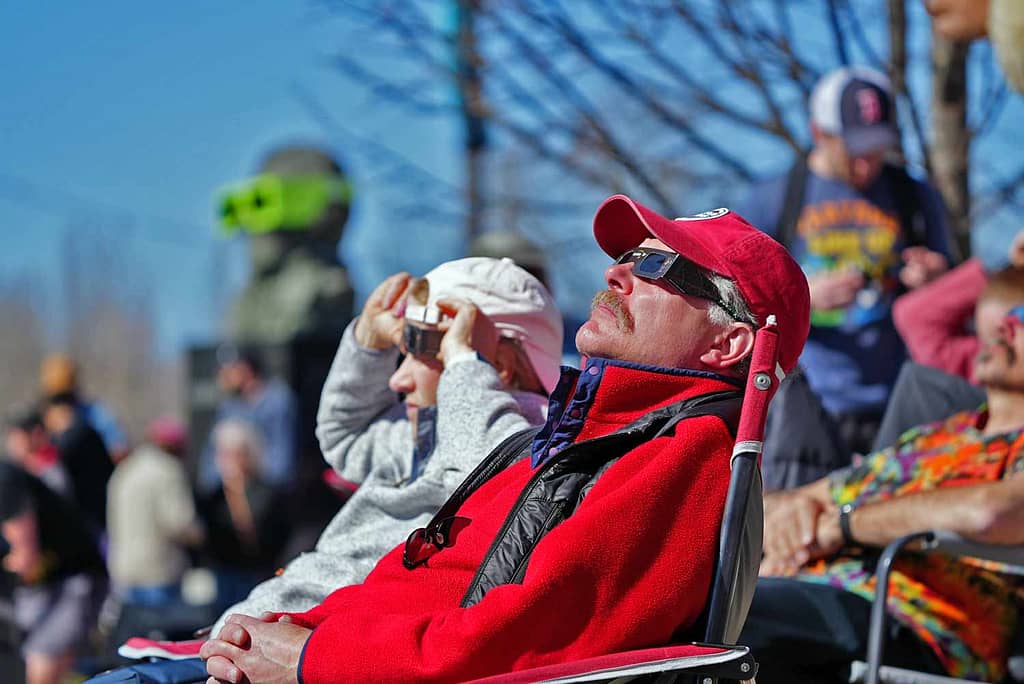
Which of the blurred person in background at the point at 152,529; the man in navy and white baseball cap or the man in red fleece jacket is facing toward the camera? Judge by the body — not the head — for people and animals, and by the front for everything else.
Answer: the man in navy and white baseball cap

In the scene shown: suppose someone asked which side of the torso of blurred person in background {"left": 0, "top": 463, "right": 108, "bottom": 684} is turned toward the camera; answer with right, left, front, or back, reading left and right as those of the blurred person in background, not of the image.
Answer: left

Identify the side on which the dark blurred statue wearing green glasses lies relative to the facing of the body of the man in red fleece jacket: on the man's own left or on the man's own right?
on the man's own right

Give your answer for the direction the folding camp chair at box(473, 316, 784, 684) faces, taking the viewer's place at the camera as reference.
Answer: facing to the left of the viewer

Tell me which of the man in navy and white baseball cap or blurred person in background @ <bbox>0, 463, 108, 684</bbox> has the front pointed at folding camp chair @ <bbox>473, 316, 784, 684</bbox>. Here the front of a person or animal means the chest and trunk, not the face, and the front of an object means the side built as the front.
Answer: the man in navy and white baseball cap

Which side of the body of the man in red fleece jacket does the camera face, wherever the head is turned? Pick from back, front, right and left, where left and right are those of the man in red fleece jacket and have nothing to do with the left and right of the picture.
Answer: left

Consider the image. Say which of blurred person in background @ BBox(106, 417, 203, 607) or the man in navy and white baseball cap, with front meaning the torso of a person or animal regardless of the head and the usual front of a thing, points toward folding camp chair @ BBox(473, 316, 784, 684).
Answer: the man in navy and white baseball cap

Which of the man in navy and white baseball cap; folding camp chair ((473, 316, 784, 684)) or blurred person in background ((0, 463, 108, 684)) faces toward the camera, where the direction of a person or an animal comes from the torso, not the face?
the man in navy and white baseball cap

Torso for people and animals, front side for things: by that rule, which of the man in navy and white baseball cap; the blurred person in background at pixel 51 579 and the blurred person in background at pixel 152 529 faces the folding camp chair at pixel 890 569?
the man in navy and white baseball cap

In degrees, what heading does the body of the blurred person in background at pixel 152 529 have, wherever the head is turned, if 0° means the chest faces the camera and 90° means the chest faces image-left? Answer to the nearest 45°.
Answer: approximately 225°
